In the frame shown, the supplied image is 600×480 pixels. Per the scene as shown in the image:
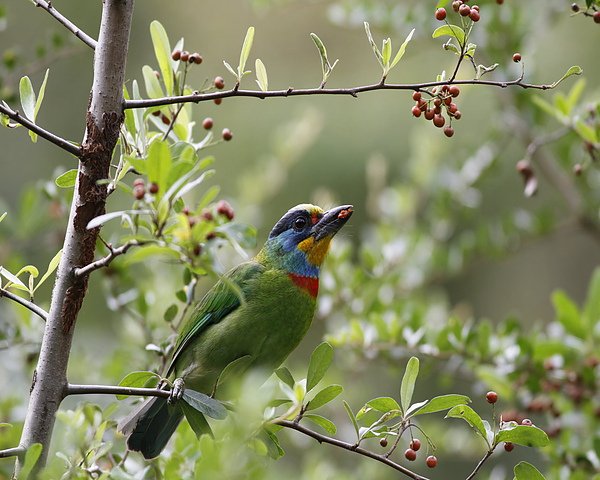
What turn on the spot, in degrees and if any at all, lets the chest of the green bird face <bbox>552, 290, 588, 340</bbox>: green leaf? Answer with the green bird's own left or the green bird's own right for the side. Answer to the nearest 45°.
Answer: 0° — it already faces it

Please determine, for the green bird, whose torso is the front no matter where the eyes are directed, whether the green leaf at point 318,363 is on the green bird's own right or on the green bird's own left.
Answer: on the green bird's own right

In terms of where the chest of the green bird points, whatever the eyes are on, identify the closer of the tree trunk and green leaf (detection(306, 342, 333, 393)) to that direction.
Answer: the green leaf

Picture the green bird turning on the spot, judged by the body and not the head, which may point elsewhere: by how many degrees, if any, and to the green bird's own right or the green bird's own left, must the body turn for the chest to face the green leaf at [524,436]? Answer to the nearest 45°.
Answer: approximately 45° to the green bird's own right

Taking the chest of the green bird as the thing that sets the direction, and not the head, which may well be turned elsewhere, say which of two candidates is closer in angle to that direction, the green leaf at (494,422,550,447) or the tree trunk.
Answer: the green leaf

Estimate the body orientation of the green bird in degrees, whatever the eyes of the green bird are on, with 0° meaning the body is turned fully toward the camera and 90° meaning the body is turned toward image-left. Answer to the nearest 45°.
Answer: approximately 270°

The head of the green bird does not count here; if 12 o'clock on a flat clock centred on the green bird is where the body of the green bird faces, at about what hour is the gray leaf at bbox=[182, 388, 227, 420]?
The gray leaf is roughly at 3 o'clock from the green bird.
